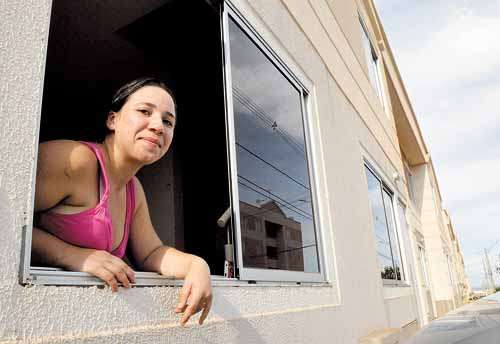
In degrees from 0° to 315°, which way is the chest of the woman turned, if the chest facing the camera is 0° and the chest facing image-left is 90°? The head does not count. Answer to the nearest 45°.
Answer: approximately 315°
